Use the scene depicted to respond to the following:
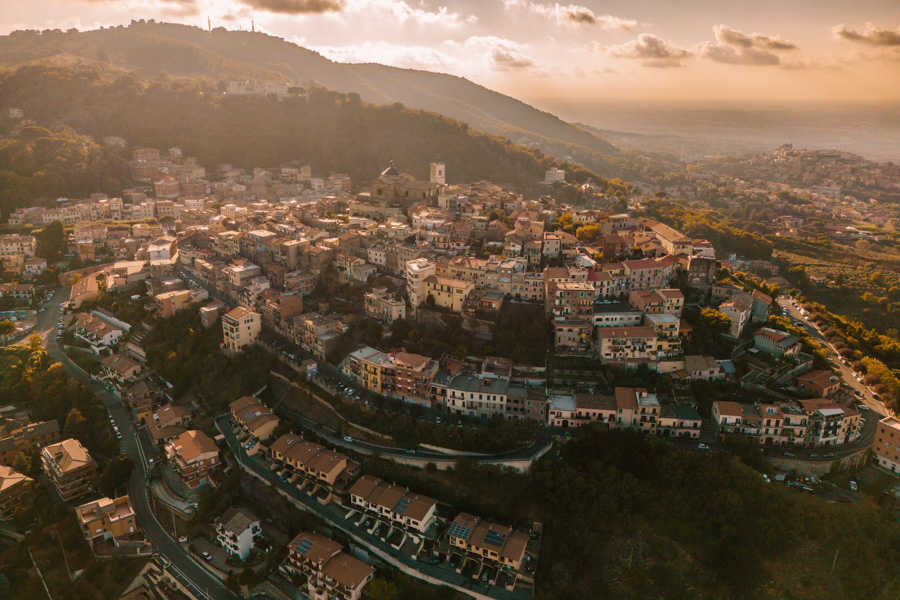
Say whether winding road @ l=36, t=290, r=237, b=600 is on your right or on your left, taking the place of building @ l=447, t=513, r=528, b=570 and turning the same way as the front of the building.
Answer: on your right

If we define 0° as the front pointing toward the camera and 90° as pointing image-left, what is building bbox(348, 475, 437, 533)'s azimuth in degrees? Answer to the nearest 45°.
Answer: approximately 45°

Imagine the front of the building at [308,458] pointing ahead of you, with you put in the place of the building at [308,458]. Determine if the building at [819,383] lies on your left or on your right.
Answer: on your left

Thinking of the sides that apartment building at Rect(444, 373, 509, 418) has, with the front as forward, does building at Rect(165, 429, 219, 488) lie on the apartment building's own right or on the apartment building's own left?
on the apartment building's own right

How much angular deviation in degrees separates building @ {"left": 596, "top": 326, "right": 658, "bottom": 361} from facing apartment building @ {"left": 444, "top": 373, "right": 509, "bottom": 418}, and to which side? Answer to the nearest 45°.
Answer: approximately 45° to its right

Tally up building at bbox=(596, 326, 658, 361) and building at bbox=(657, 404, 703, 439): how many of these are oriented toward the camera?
2

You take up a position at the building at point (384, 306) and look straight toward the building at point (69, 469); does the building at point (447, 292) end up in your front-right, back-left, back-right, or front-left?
back-left

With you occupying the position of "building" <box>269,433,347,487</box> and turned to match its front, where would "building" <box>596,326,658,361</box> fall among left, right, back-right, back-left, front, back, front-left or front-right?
back-left
